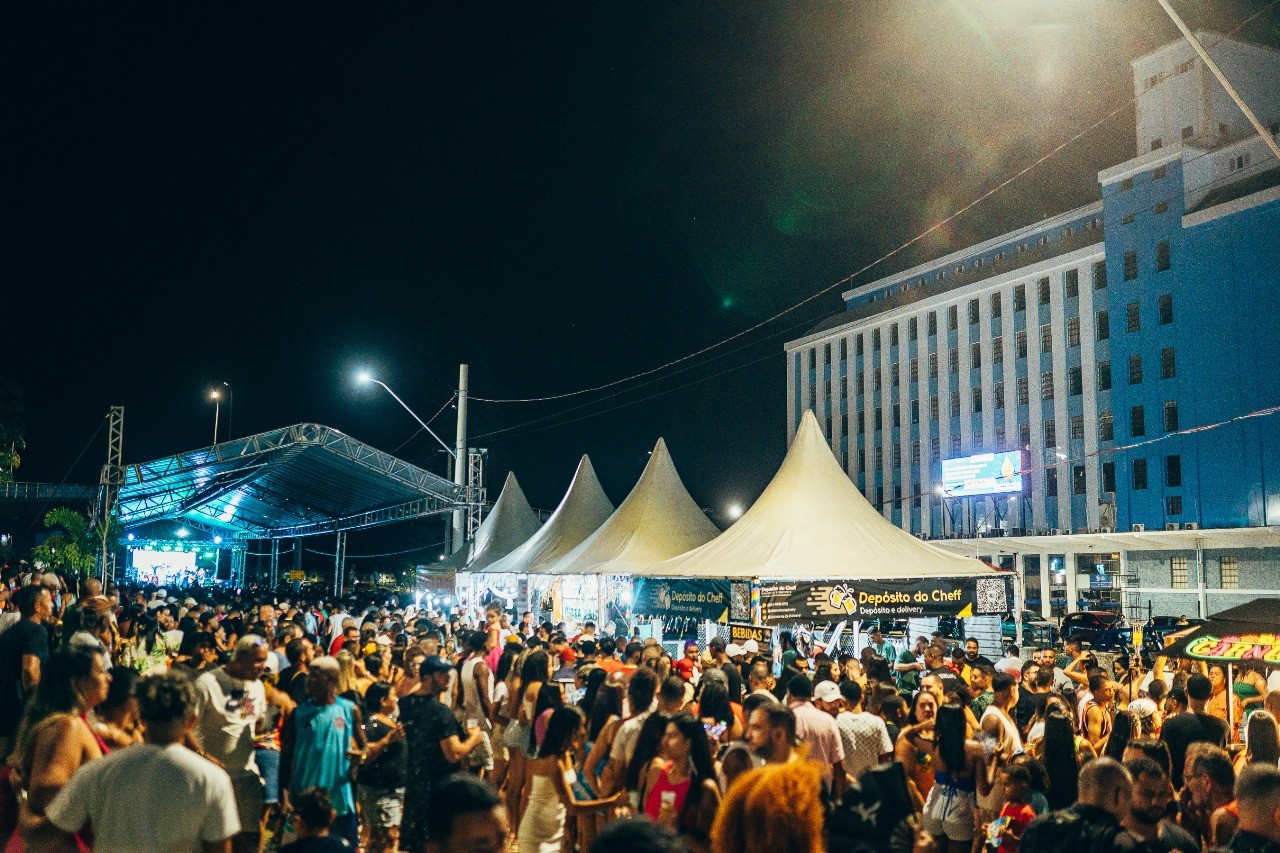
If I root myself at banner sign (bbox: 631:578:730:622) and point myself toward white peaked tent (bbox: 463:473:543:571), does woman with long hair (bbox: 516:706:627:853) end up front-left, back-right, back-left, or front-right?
back-left

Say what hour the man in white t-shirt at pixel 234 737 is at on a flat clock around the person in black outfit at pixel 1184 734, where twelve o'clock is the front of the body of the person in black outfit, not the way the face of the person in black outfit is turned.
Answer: The man in white t-shirt is roughly at 8 o'clock from the person in black outfit.

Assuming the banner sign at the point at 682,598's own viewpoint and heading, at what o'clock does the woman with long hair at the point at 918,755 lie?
The woman with long hair is roughly at 10 o'clock from the banner sign.

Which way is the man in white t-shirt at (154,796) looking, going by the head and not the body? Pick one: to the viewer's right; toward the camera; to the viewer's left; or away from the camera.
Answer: away from the camera

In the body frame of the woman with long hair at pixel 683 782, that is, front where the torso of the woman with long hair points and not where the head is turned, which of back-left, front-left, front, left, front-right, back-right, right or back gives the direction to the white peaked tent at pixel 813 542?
back-right

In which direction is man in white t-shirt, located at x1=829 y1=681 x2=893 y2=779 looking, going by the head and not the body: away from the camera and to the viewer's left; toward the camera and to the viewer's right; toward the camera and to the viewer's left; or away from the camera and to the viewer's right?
away from the camera and to the viewer's left

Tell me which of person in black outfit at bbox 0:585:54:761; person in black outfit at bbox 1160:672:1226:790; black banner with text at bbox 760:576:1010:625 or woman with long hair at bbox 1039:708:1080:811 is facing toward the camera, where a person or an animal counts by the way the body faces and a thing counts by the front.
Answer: the black banner with text

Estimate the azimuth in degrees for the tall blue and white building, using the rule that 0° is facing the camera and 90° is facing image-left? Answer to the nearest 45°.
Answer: approximately 45°

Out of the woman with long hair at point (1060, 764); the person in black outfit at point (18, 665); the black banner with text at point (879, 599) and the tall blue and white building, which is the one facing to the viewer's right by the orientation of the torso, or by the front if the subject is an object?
the person in black outfit

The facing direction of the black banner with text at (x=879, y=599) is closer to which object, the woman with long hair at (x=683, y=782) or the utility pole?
the woman with long hair

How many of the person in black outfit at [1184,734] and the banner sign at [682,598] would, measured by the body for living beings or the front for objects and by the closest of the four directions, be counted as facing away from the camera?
1

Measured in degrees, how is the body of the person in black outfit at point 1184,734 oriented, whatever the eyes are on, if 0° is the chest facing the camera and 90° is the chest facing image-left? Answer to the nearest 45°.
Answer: approximately 180°

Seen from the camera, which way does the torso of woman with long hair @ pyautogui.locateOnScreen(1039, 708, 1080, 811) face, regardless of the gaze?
away from the camera
